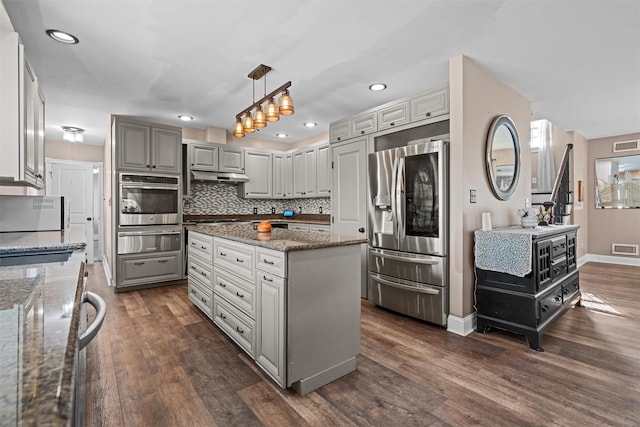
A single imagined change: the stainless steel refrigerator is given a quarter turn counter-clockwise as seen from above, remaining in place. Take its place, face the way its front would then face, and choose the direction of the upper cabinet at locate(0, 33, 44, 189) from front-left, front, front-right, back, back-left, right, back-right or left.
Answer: right

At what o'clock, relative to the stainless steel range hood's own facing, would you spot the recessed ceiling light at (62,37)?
The recessed ceiling light is roughly at 1 o'clock from the stainless steel range hood.

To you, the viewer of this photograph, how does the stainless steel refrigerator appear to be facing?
facing the viewer and to the left of the viewer

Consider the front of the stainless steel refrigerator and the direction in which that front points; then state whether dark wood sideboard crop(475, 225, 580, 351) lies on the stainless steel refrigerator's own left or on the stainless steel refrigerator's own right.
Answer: on the stainless steel refrigerator's own left

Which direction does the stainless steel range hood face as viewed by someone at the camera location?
facing the viewer

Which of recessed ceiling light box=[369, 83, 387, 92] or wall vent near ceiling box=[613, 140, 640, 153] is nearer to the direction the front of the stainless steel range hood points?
the recessed ceiling light

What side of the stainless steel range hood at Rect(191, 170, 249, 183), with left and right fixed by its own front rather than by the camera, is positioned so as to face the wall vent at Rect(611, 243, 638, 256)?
left

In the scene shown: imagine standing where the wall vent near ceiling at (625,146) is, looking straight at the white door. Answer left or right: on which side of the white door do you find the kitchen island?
left

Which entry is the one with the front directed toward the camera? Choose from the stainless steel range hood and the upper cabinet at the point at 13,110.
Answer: the stainless steel range hood

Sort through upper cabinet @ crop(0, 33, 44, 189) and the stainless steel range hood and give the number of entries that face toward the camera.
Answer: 1

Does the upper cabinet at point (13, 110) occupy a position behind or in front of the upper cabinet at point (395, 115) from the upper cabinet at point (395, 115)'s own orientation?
in front

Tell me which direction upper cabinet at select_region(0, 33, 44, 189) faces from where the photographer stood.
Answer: facing to the right of the viewer

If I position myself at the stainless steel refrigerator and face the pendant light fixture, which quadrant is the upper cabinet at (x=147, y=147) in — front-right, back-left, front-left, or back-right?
front-right
